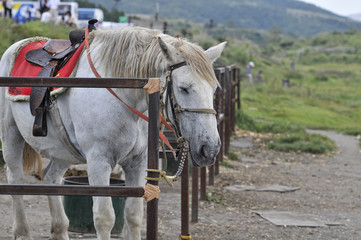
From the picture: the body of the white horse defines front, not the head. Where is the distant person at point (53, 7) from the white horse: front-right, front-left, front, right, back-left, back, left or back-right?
back-left

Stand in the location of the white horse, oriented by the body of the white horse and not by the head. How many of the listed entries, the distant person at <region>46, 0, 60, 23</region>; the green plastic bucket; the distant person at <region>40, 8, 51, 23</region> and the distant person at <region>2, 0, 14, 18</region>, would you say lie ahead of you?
0

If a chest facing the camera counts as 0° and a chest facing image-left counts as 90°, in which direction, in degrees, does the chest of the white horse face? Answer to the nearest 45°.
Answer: approximately 315°

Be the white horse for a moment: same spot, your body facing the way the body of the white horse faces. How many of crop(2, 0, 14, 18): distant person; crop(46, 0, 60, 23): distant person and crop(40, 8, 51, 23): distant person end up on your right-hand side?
0

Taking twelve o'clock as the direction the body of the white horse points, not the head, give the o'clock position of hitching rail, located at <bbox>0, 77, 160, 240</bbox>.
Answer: The hitching rail is roughly at 2 o'clock from the white horse.

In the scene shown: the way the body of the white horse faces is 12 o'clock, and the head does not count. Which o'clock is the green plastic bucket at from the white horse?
The green plastic bucket is roughly at 7 o'clock from the white horse.

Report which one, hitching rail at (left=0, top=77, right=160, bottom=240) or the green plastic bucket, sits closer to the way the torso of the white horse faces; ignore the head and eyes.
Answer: the hitching rail

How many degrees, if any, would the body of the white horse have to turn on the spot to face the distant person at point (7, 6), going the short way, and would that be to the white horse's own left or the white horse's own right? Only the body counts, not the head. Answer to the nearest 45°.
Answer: approximately 135° to the white horse's own left

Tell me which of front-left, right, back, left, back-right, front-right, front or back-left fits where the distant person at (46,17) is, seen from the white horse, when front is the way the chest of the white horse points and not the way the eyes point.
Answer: back-left
